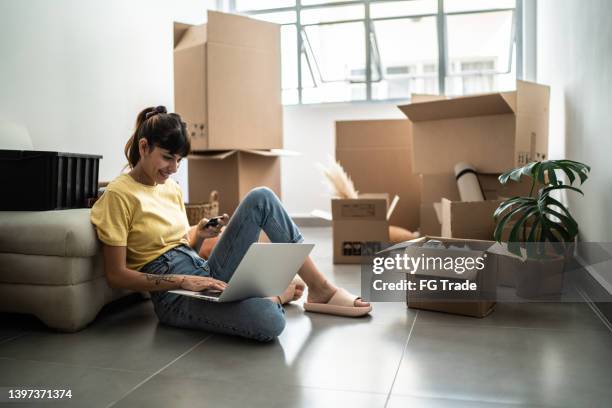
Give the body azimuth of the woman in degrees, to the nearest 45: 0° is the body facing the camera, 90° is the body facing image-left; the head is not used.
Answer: approximately 315°

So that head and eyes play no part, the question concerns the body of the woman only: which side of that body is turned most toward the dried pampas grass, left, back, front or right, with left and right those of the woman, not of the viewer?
left

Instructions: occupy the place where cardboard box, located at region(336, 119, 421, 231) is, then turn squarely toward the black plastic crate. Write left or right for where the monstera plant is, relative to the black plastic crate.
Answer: left

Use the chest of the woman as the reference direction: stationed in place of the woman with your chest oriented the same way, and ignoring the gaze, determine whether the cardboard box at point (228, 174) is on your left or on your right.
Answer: on your left

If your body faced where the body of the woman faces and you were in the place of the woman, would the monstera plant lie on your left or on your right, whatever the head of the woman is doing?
on your left

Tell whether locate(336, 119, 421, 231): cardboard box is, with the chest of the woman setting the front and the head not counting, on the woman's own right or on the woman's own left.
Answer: on the woman's own left
